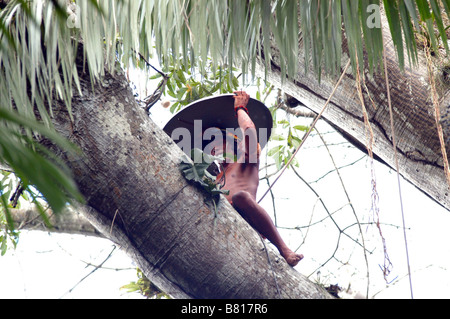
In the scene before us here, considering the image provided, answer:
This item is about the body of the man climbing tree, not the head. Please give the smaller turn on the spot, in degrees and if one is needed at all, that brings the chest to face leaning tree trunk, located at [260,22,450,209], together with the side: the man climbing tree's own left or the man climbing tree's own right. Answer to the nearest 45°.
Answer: approximately 90° to the man climbing tree's own left
